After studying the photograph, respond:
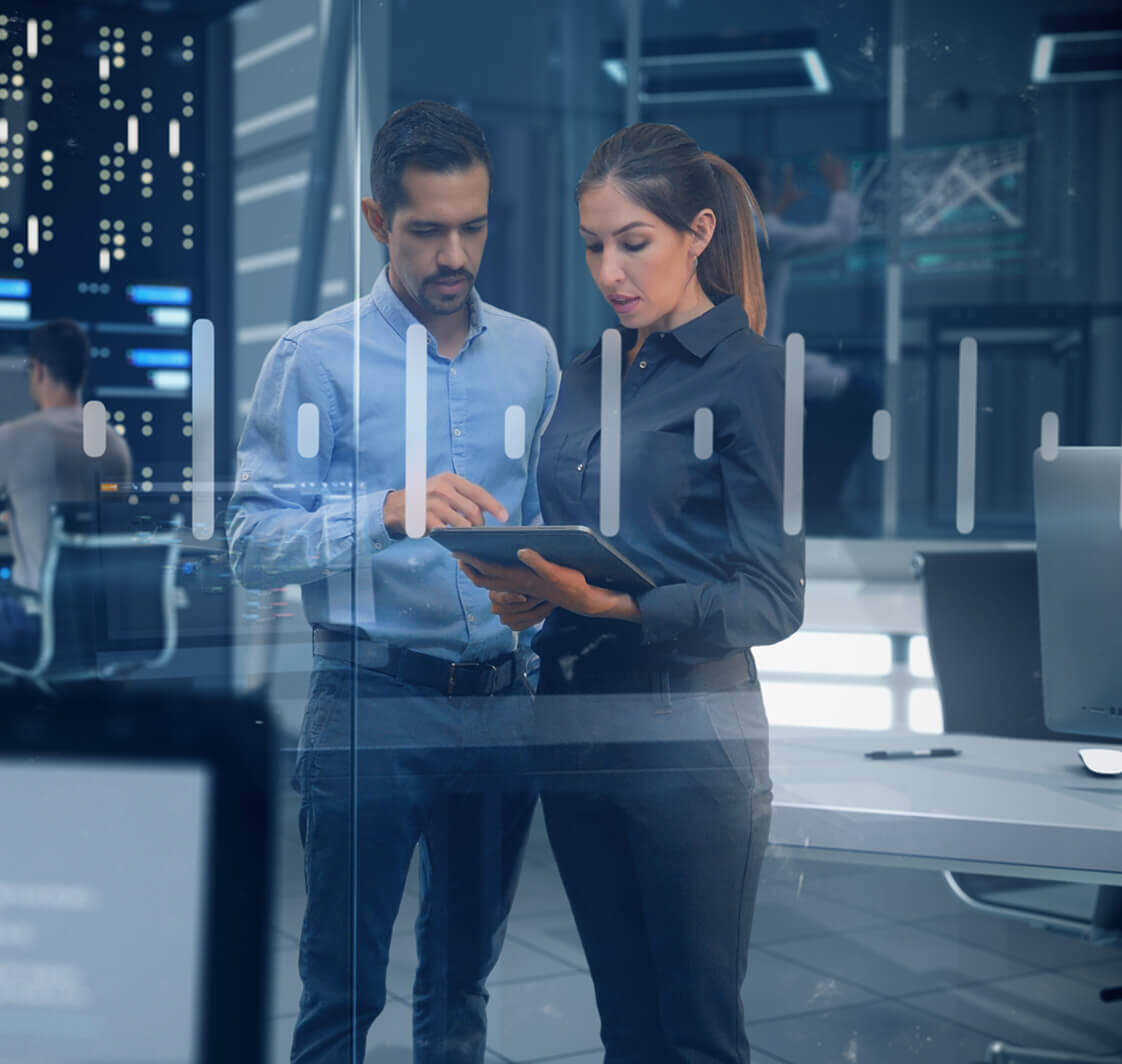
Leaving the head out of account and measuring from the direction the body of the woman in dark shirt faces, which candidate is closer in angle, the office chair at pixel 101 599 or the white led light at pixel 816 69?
the office chair

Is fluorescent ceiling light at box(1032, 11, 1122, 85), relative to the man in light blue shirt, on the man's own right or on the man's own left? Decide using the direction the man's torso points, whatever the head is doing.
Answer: on the man's own left

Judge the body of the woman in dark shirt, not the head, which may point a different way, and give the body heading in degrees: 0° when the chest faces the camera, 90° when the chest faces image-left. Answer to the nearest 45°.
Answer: approximately 45°

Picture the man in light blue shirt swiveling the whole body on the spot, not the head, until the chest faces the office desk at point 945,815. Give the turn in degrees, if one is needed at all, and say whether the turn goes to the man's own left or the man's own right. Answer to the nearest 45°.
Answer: approximately 45° to the man's own left

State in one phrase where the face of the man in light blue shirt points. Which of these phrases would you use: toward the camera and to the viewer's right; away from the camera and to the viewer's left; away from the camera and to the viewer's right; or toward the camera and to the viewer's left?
toward the camera and to the viewer's right

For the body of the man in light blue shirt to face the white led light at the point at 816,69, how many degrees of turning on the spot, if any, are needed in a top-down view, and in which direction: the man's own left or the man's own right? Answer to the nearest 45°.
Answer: approximately 90° to the man's own left

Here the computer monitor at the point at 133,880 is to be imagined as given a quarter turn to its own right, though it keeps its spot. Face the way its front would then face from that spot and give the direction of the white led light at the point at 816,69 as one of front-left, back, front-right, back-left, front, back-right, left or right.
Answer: back-right
